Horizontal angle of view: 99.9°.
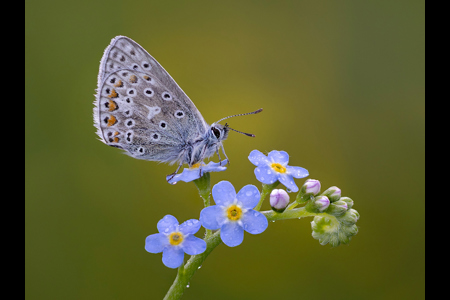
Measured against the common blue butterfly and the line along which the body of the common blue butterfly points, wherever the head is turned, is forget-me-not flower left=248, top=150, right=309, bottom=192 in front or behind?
in front

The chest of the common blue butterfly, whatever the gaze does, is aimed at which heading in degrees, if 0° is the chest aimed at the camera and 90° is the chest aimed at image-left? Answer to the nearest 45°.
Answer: approximately 270°

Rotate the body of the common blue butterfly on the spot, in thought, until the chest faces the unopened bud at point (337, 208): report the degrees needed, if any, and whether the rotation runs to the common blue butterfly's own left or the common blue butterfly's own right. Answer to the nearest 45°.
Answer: approximately 45° to the common blue butterfly's own right

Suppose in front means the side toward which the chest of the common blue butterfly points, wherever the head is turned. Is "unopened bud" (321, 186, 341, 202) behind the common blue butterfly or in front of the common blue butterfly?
in front

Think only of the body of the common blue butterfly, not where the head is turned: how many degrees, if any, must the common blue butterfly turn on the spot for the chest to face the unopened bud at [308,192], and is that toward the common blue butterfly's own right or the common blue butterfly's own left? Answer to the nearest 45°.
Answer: approximately 45° to the common blue butterfly's own right
